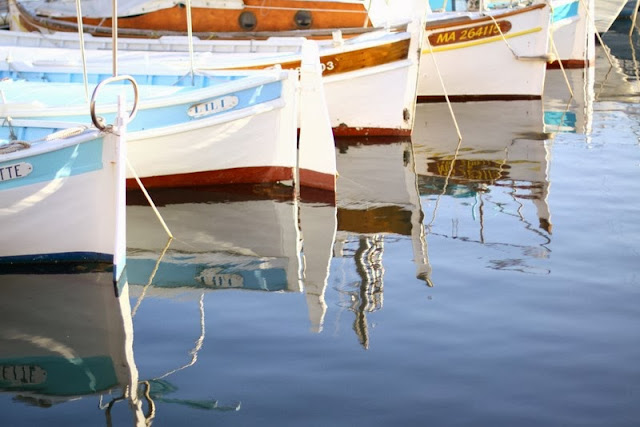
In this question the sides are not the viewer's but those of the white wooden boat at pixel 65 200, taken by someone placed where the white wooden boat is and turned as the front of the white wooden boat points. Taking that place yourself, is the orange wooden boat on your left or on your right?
on your left

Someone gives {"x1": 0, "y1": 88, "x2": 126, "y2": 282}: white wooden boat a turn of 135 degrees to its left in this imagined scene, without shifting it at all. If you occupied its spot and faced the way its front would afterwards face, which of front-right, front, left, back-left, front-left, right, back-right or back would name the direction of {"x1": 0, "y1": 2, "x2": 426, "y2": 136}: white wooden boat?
front-right

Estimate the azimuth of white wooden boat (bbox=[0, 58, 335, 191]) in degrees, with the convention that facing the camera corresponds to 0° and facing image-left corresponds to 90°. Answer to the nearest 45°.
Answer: approximately 315°

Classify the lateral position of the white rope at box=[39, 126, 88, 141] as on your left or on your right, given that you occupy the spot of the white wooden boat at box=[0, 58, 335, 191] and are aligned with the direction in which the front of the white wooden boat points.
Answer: on your right

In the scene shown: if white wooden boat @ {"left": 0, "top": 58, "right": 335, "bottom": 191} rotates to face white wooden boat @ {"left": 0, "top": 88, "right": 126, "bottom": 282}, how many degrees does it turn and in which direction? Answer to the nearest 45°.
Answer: approximately 90° to its right

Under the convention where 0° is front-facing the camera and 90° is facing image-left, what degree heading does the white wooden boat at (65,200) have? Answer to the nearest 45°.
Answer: approximately 315°

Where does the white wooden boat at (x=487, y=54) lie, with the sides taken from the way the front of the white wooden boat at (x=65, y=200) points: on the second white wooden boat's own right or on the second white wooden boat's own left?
on the second white wooden boat's own left
